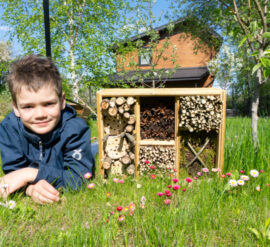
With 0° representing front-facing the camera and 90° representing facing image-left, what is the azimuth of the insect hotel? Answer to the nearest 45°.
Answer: approximately 0°

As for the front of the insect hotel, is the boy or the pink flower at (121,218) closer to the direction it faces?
the pink flower

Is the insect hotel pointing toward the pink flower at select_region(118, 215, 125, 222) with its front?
yes

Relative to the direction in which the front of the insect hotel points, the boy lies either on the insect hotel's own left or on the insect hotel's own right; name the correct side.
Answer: on the insect hotel's own right
